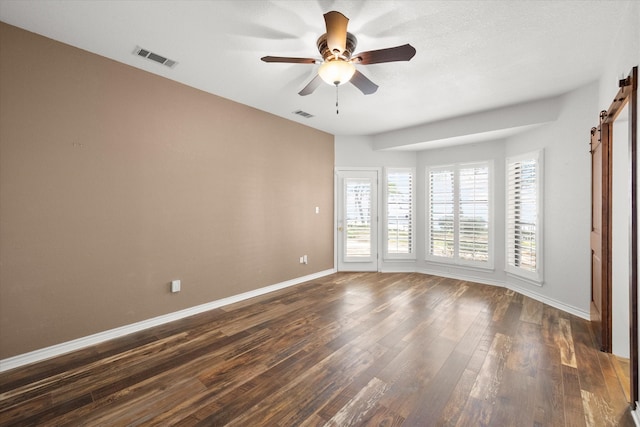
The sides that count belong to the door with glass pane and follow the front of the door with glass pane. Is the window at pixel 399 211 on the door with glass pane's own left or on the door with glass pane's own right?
on the door with glass pane's own left

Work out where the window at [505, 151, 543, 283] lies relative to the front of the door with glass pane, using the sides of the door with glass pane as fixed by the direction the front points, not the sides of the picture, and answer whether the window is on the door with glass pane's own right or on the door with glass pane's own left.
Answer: on the door with glass pane's own left

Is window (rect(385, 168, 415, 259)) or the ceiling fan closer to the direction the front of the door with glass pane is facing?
the ceiling fan

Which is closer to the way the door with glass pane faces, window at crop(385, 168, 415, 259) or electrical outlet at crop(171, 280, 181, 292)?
the electrical outlet

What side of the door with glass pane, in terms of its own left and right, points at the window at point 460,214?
left

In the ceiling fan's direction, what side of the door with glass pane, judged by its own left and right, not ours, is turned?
front

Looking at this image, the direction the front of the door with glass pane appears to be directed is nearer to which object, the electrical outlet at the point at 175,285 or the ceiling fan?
the ceiling fan

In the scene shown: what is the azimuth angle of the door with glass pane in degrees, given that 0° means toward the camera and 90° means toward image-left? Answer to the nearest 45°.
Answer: approximately 0°

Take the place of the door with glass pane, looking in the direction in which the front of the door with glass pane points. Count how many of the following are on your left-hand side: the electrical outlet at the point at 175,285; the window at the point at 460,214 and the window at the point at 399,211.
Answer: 2
